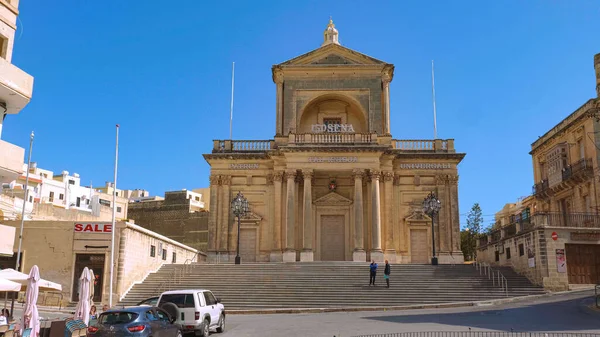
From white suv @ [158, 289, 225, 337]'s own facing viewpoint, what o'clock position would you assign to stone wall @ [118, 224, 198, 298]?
The stone wall is roughly at 10 o'clock from the white suv.

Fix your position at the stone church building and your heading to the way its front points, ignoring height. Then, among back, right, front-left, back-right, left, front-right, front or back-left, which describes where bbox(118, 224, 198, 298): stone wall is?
front-right

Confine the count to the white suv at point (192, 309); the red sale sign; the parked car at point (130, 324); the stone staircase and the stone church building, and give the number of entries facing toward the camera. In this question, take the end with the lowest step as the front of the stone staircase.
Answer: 3

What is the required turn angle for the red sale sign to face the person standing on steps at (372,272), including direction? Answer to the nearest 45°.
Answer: approximately 90° to its left

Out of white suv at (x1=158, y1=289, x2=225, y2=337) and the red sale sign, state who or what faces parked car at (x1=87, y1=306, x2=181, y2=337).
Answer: the red sale sign

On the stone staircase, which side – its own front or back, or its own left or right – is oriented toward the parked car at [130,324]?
front

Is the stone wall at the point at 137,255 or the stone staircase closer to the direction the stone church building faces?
the stone staircase

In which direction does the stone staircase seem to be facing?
toward the camera

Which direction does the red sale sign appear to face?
toward the camera

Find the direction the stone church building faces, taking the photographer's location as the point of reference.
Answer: facing the viewer

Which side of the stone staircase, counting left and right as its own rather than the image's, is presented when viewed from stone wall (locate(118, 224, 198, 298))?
right

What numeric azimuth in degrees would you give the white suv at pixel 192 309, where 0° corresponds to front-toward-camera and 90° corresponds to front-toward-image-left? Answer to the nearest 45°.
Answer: approximately 225°
